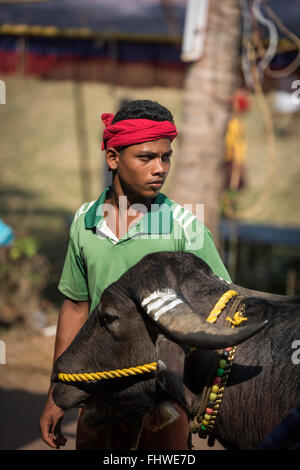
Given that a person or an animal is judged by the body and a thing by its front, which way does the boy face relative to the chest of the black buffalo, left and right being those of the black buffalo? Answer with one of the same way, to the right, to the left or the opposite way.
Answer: to the left

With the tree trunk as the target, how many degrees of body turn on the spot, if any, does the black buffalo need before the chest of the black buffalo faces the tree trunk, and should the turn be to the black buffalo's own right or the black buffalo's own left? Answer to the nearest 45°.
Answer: approximately 90° to the black buffalo's own right

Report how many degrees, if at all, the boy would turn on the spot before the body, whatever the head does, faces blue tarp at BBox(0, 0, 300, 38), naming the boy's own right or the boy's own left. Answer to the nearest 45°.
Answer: approximately 180°

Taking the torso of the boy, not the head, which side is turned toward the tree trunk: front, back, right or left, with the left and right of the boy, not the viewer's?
back

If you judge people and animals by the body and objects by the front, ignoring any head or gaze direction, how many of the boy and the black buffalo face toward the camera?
1

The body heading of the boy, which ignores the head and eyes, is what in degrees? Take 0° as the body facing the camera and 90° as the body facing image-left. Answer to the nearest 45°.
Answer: approximately 0°

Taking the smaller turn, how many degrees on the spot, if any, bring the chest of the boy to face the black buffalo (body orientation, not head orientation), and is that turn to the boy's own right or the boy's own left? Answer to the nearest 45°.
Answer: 0° — they already face it

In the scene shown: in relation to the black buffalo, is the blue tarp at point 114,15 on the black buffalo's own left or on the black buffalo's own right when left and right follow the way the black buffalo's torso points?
on the black buffalo's own right

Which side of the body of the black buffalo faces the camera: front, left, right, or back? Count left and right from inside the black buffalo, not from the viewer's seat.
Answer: left

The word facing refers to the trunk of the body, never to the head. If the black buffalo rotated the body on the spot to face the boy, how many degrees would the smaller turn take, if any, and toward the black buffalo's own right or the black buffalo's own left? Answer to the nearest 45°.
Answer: approximately 90° to the black buffalo's own right

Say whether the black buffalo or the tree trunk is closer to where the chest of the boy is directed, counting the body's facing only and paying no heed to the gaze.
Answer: the black buffalo
